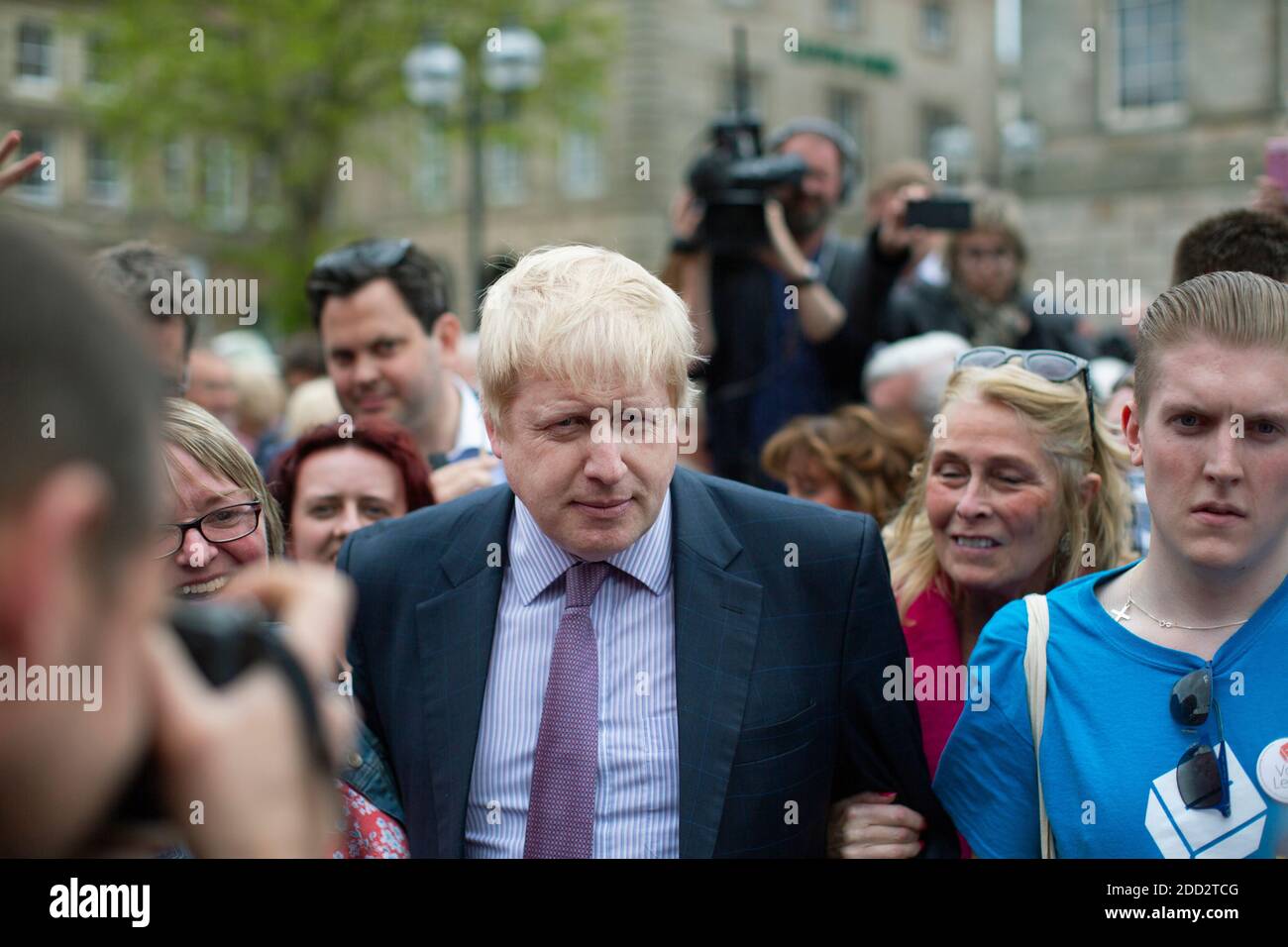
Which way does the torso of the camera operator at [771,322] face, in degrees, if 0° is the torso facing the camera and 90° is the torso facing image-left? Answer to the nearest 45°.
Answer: approximately 0°

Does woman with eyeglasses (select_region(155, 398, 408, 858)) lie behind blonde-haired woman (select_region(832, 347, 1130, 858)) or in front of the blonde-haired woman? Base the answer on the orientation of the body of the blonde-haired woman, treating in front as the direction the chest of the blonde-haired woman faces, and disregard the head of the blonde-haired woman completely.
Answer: in front

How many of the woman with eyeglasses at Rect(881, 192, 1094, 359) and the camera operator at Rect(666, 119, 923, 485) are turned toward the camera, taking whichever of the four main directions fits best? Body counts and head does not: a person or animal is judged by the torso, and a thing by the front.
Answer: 2

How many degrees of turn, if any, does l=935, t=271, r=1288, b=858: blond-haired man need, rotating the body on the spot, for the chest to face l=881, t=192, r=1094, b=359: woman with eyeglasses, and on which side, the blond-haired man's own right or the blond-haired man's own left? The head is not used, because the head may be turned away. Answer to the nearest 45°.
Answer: approximately 180°

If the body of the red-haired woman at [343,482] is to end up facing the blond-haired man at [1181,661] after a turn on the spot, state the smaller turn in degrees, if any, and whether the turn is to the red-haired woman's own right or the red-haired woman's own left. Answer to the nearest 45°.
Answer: approximately 45° to the red-haired woman's own left

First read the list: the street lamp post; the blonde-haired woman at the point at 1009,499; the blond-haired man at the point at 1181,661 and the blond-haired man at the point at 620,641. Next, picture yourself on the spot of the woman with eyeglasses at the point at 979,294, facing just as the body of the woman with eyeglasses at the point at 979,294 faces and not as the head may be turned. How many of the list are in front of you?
3

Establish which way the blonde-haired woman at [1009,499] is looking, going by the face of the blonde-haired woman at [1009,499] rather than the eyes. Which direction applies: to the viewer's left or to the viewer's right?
to the viewer's left

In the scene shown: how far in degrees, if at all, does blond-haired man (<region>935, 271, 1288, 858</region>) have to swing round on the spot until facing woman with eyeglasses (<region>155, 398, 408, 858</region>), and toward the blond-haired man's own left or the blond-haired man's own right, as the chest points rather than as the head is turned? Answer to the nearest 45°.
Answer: approximately 90° to the blond-haired man's own right
